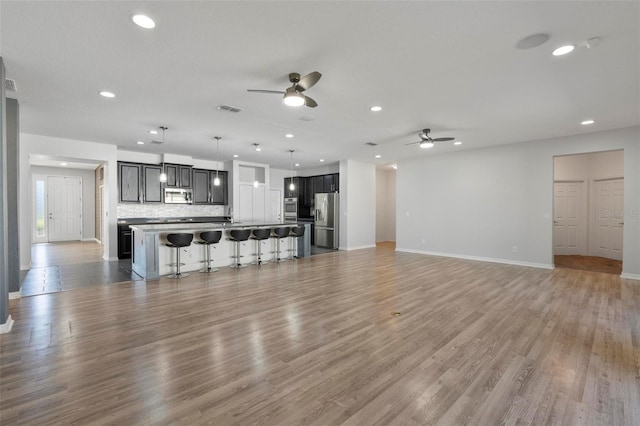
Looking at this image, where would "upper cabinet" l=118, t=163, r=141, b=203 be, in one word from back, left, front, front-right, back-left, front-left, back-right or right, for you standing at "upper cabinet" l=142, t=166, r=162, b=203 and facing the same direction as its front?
right

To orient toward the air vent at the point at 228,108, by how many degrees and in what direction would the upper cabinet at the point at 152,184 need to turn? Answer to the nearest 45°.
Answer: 0° — it already faces it

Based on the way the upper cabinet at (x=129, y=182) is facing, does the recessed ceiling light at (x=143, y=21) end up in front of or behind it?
in front

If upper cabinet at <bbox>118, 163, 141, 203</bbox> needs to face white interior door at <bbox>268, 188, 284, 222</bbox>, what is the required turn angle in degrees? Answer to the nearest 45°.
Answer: approximately 90° to its left

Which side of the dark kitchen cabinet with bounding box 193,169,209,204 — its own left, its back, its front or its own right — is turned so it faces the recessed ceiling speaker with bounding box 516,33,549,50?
front

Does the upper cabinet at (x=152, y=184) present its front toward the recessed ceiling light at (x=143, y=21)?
yes

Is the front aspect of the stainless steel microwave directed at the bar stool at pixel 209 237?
yes

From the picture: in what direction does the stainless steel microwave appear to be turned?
toward the camera

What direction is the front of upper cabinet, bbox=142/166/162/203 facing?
toward the camera

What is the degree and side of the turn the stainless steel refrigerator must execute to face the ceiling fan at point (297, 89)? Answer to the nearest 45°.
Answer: approximately 45° to its left

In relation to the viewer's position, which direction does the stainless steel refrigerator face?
facing the viewer and to the left of the viewer

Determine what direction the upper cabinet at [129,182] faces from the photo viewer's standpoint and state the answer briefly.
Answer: facing the viewer

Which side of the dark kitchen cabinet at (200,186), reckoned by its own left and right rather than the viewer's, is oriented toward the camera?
front
